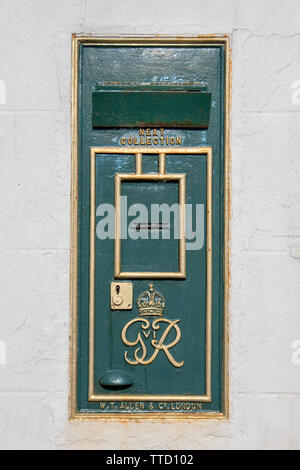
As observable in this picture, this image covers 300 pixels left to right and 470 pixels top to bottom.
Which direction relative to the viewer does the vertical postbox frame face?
toward the camera
